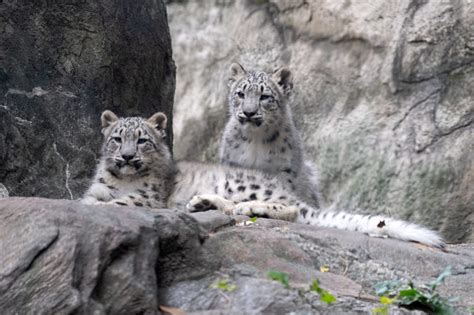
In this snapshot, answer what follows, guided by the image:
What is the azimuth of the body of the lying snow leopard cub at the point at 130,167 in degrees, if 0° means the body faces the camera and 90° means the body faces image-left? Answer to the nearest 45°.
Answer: approximately 45°

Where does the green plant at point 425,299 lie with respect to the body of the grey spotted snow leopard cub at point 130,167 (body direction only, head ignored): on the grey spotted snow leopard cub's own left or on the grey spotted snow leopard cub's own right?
on the grey spotted snow leopard cub's own left

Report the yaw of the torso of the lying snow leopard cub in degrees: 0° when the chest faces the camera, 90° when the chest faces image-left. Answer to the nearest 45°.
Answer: approximately 90°

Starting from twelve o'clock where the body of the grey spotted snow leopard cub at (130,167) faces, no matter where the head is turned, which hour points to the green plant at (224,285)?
The green plant is roughly at 10 o'clock from the grey spotted snow leopard cub.
